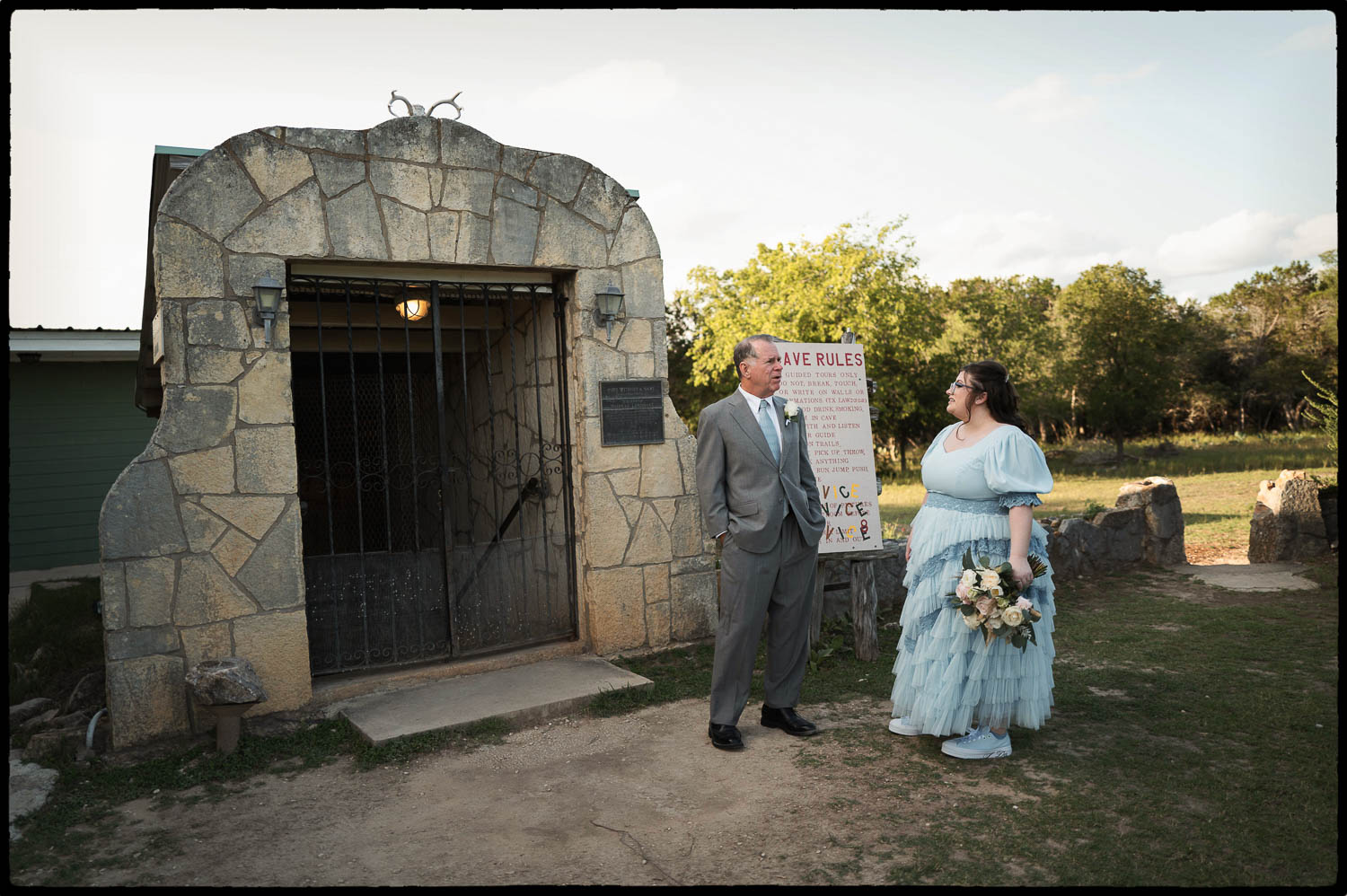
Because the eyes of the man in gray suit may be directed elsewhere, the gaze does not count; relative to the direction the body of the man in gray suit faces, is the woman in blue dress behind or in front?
in front

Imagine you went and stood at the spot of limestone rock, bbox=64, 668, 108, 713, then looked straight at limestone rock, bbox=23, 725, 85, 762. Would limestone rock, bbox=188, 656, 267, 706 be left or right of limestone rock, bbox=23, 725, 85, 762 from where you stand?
left

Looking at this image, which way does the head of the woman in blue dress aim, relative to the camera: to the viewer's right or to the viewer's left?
to the viewer's left

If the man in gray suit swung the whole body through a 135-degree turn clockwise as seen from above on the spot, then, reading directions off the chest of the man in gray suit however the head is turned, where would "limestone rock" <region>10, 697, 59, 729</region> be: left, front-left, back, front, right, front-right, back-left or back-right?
front

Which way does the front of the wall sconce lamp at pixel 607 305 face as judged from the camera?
facing the viewer and to the right of the viewer

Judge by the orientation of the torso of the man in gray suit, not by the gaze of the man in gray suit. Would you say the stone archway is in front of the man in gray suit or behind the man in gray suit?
behind

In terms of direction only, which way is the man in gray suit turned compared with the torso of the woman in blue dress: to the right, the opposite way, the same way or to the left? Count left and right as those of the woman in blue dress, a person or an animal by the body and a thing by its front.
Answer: to the left

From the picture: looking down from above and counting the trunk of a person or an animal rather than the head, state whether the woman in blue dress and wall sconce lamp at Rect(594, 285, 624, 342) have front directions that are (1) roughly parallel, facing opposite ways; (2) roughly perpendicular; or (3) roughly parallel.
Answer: roughly perpendicular

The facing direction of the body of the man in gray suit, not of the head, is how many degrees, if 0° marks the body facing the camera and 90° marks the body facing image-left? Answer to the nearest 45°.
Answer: approximately 315°
